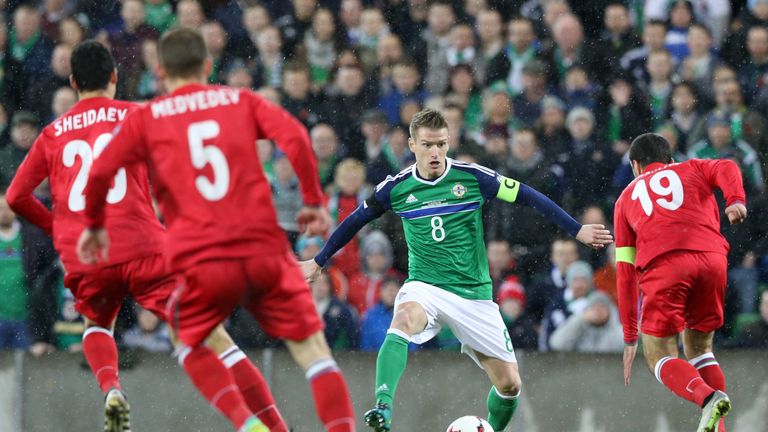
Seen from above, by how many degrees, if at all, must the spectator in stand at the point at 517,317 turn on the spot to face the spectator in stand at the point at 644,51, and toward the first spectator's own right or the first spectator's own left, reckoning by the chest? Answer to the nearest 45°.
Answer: approximately 135° to the first spectator's own left

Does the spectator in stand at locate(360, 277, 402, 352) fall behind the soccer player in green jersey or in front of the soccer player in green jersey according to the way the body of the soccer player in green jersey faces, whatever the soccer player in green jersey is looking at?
behind

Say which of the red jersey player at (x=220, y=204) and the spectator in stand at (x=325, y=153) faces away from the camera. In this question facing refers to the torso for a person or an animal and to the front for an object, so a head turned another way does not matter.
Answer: the red jersey player

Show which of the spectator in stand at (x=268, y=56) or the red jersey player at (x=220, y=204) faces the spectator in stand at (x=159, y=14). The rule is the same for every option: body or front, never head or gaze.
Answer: the red jersey player

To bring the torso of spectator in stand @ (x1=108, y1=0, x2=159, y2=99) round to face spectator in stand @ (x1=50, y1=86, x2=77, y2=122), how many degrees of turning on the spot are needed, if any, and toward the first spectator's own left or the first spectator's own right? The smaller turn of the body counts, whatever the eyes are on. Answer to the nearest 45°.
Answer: approximately 45° to the first spectator's own right

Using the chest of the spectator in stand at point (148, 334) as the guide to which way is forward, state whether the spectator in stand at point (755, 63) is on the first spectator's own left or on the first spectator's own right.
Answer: on the first spectator's own left

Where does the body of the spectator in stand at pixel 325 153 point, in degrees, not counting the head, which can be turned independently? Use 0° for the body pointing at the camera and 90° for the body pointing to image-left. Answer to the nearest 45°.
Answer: approximately 0°
